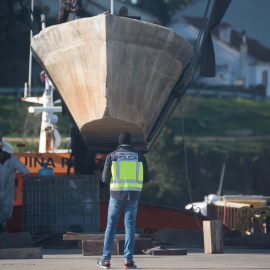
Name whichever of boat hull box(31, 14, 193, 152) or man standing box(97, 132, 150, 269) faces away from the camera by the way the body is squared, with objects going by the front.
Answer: the man standing

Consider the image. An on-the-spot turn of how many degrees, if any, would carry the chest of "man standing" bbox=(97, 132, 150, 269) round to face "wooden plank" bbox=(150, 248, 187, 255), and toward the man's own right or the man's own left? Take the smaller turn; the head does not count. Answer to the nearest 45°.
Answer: approximately 45° to the man's own right

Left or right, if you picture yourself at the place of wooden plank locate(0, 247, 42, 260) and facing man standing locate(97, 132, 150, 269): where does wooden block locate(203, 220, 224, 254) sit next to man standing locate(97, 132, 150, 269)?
left

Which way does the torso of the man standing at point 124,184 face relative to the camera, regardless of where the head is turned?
away from the camera
